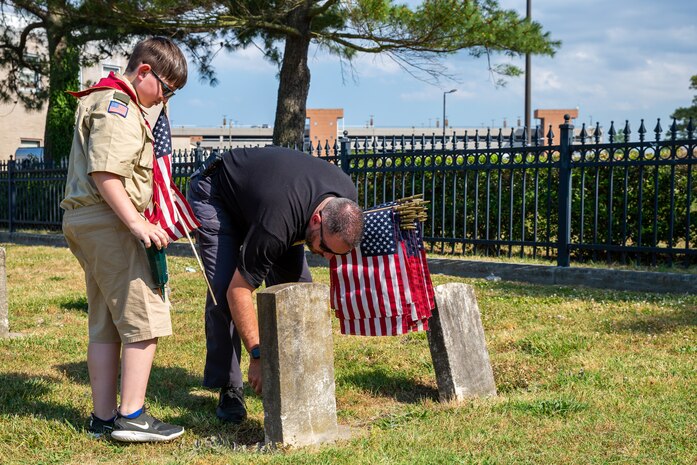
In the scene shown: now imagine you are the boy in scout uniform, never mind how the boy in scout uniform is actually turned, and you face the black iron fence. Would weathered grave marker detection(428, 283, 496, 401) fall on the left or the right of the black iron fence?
right

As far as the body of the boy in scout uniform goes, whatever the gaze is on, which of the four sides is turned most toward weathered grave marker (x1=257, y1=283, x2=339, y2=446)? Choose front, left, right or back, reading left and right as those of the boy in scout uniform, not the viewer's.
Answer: front

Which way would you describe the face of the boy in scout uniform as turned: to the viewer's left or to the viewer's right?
to the viewer's right

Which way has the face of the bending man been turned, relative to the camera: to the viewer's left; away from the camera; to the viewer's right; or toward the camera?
to the viewer's right

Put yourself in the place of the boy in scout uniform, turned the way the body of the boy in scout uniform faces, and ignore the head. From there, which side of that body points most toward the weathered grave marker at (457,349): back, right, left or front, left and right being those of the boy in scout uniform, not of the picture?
front

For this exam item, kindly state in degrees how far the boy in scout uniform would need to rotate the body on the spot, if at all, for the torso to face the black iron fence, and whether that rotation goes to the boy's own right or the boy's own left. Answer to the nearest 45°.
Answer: approximately 45° to the boy's own left

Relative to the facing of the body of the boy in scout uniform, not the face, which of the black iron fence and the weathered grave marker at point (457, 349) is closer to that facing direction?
the weathered grave marker

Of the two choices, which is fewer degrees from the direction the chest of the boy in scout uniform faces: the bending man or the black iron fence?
the bending man

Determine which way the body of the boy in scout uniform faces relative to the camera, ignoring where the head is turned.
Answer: to the viewer's right
